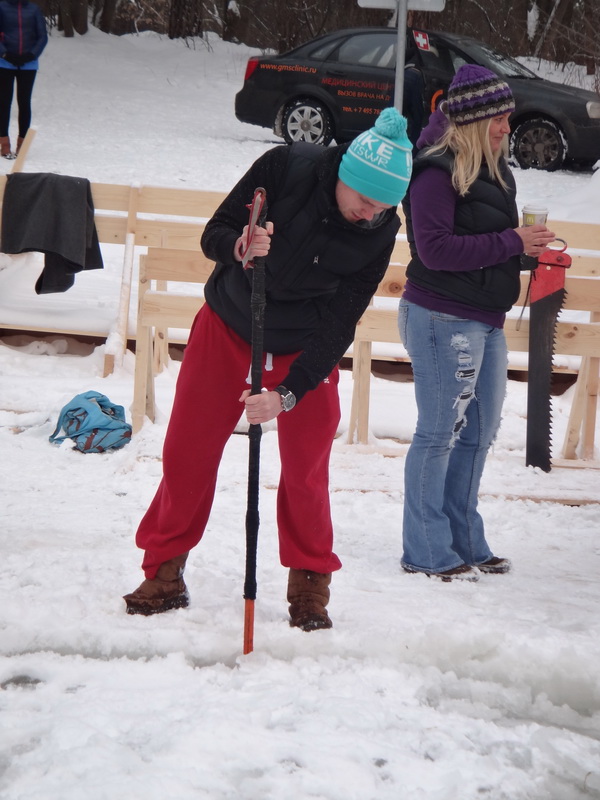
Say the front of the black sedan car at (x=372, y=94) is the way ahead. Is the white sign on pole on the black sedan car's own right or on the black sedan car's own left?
on the black sedan car's own right

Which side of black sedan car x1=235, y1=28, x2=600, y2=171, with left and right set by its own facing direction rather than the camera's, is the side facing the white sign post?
right

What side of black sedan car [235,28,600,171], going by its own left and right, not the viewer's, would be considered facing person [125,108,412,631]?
right

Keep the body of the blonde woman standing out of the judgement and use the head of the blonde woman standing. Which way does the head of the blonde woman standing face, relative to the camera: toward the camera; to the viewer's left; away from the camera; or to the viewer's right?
to the viewer's right

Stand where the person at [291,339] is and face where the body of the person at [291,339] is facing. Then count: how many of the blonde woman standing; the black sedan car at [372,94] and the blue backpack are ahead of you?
0

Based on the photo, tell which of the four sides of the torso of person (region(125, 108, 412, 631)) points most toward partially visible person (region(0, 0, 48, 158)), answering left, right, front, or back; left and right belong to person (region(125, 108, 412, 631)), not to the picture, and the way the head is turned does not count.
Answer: back

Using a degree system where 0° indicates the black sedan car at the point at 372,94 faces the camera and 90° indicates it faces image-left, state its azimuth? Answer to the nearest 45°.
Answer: approximately 270°

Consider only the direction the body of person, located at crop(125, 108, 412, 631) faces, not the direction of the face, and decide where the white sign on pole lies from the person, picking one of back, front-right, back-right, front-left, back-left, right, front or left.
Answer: back

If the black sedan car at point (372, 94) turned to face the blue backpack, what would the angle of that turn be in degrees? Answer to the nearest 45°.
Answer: approximately 90° to its right

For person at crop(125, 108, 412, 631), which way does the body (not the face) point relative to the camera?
toward the camera

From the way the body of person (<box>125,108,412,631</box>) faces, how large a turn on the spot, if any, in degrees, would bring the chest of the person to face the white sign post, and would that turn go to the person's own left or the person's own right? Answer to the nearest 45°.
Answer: approximately 180°

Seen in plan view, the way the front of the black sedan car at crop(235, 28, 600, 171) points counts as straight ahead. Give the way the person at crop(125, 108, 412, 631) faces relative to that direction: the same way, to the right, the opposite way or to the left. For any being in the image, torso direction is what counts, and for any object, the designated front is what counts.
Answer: to the right

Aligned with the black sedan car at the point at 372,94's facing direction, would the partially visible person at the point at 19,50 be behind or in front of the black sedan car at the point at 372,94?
behind

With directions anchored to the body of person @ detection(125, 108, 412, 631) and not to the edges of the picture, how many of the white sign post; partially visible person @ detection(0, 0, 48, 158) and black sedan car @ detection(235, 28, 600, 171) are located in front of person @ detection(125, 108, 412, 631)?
0

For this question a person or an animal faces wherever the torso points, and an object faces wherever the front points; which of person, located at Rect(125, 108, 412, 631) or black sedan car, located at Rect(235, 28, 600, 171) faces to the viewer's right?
the black sedan car
